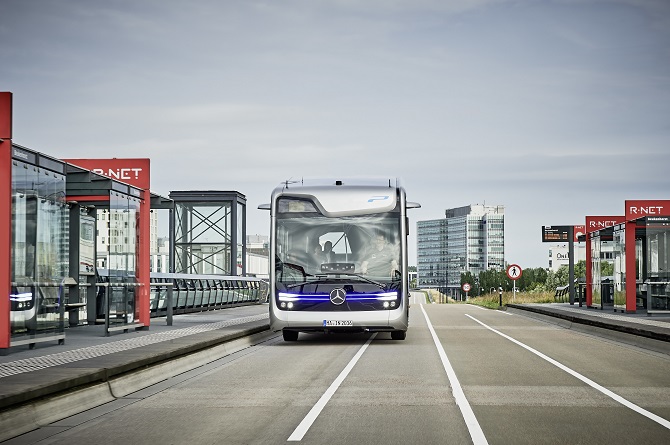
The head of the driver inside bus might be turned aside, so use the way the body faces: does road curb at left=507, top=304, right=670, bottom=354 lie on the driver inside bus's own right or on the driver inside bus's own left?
on the driver inside bus's own left

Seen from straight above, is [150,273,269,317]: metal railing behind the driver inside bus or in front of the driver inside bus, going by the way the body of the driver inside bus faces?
behind

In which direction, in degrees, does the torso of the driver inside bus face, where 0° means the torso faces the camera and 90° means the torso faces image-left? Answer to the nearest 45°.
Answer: approximately 0°

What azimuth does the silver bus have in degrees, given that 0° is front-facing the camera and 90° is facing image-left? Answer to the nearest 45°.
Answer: approximately 0°

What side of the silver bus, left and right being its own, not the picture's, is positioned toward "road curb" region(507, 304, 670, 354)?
left
